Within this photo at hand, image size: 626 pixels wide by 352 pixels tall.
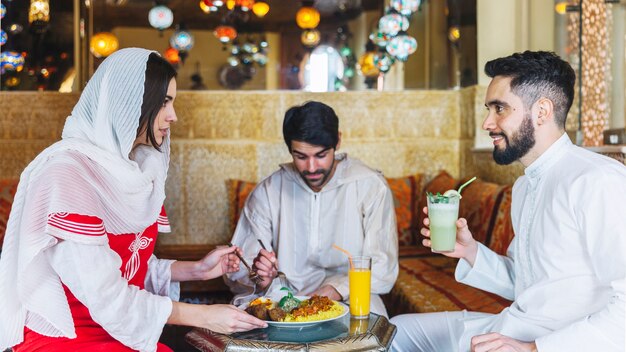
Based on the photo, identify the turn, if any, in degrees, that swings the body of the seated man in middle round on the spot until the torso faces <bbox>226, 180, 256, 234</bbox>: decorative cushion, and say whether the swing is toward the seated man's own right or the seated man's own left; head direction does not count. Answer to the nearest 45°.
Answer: approximately 180°

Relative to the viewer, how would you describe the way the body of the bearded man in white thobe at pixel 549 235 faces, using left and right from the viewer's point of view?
facing to the left of the viewer

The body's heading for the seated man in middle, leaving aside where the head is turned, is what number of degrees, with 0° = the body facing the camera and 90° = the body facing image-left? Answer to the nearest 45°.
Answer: approximately 0°

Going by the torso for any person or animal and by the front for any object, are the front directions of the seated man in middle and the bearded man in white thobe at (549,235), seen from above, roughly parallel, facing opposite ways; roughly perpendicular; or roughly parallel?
roughly perpendicular

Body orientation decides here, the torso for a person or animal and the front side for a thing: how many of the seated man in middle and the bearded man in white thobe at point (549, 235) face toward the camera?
1

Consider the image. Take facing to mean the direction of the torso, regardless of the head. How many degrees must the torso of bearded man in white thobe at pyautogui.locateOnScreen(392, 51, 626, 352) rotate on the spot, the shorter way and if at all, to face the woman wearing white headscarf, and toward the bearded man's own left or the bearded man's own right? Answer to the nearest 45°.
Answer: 0° — they already face them

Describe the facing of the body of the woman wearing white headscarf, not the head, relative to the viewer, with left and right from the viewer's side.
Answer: facing to the right of the viewer

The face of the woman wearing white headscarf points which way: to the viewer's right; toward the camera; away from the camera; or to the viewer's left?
to the viewer's right

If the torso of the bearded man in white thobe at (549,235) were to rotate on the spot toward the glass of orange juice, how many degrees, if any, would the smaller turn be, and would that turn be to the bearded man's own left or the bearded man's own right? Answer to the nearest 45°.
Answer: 0° — they already face it

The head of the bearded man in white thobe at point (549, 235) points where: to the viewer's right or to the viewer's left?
to the viewer's left

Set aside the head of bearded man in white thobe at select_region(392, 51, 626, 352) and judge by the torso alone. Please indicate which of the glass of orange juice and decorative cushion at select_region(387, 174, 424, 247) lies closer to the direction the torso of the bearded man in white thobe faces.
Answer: the glass of orange juice

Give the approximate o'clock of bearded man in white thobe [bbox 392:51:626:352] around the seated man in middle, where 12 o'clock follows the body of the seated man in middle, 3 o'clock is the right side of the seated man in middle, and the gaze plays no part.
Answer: The bearded man in white thobe is roughly at 11 o'clock from the seated man in middle.
